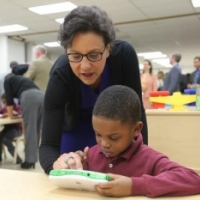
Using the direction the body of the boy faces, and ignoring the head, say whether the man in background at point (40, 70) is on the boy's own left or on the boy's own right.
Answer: on the boy's own right

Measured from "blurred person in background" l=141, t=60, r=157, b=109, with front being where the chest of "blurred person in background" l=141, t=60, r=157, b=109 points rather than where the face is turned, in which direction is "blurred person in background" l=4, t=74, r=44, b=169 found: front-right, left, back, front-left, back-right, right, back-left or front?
front

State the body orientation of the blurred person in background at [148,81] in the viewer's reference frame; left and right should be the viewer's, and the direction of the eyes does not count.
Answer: facing the viewer and to the left of the viewer

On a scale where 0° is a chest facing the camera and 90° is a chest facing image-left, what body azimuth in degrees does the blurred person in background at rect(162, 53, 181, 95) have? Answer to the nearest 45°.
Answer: approximately 90°

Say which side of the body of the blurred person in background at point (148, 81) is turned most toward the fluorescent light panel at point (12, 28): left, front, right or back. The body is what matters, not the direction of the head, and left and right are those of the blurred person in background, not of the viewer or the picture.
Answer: right

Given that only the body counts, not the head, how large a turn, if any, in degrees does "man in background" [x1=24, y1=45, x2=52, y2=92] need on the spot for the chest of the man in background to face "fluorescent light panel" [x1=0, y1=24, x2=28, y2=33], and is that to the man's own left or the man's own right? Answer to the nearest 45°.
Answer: approximately 45° to the man's own right

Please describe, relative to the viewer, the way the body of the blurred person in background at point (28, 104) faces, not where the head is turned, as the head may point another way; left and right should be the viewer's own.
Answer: facing to the left of the viewer
